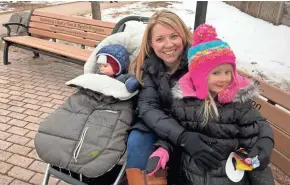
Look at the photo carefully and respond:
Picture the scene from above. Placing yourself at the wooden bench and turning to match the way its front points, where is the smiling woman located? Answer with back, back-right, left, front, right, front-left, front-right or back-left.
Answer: front-left

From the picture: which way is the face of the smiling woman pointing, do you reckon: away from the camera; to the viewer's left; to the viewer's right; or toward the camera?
toward the camera
